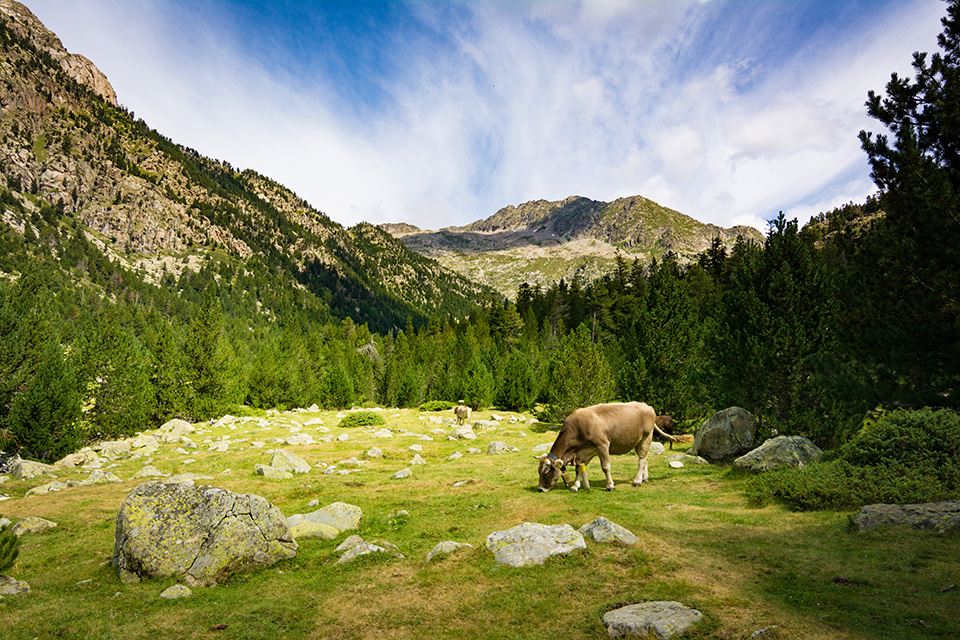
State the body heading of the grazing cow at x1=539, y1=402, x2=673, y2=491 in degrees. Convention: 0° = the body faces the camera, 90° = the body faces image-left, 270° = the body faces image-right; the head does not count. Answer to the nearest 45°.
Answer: approximately 45°

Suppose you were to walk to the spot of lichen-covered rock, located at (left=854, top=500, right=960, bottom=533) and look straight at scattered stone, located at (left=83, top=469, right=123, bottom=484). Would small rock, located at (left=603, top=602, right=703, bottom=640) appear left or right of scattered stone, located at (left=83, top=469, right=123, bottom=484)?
left

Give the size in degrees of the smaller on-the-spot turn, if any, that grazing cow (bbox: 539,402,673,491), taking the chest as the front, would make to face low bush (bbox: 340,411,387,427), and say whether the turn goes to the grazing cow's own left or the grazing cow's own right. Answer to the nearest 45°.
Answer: approximately 90° to the grazing cow's own right

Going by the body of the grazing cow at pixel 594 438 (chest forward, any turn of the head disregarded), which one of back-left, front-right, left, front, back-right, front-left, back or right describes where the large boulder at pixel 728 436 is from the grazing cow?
back

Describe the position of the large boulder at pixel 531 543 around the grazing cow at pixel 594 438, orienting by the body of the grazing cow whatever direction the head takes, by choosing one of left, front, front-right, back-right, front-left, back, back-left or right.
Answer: front-left

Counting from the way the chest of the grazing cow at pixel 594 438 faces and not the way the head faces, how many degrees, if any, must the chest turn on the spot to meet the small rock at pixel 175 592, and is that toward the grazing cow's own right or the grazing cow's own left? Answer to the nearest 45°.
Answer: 0° — it already faces it

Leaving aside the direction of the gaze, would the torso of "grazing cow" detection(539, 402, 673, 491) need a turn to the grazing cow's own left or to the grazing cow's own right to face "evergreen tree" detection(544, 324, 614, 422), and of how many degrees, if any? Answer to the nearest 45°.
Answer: approximately 135° to the grazing cow's own right

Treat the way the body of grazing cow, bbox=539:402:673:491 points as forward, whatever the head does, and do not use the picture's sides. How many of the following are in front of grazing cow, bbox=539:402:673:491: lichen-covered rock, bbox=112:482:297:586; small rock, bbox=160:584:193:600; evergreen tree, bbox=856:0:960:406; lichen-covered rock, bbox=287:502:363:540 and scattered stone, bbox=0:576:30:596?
4
